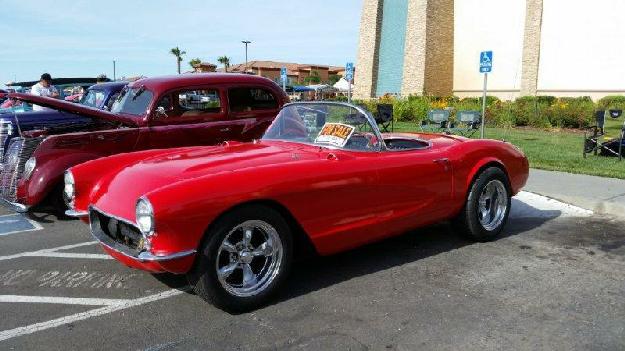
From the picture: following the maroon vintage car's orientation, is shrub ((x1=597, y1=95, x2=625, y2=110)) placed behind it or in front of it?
behind

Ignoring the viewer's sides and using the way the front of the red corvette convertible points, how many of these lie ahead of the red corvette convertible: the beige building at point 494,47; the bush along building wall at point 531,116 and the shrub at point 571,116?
0

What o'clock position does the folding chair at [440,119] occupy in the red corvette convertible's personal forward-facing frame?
The folding chair is roughly at 5 o'clock from the red corvette convertible.

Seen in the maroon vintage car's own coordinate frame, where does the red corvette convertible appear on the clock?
The red corvette convertible is roughly at 10 o'clock from the maroon vintage car.

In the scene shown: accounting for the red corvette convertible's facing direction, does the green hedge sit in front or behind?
behind

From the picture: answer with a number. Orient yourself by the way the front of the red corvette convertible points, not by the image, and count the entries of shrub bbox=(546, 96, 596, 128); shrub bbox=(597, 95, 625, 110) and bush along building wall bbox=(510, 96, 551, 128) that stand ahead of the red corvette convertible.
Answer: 0

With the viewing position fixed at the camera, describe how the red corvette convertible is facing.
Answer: facing the viewer and to the left of the viewer

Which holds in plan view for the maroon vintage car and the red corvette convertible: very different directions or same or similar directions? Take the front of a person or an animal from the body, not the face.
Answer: same or similar directions

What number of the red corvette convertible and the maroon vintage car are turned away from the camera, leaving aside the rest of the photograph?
0
